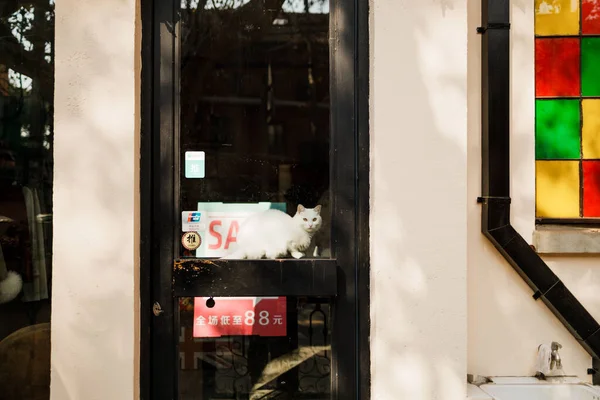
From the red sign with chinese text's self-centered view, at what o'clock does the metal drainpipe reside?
The metal drainpipe is roughly at 9 o'clock from the red sign with chinese text.

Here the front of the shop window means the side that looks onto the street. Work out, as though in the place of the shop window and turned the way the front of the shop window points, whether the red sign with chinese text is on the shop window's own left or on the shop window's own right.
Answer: on the shop window's own left

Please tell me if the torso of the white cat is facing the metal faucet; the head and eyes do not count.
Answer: yes

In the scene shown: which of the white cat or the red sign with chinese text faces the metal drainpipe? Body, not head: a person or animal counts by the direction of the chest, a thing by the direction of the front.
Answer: the white cat

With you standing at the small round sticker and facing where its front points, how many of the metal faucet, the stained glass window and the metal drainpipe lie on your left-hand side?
3

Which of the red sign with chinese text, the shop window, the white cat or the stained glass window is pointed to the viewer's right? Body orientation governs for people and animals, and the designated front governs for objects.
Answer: the white cat

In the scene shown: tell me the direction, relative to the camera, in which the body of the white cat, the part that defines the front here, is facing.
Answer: to the viewer's right

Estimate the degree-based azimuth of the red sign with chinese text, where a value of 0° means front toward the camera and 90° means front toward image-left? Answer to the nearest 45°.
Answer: approximately 0°

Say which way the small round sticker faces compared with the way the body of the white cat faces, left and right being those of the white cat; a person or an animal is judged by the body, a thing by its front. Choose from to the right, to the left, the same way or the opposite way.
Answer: to the right

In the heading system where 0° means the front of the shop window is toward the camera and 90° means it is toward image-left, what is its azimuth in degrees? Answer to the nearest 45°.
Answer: approximately 0°
